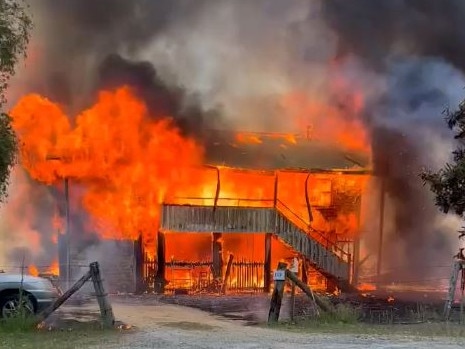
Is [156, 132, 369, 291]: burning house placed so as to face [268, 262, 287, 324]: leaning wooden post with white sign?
yes

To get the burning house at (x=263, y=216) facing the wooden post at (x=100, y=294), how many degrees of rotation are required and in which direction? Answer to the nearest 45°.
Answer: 0° — it already faces it

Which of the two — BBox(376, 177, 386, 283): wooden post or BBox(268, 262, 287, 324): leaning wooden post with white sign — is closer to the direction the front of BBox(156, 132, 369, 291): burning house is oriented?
the leaning wooden post with white sign

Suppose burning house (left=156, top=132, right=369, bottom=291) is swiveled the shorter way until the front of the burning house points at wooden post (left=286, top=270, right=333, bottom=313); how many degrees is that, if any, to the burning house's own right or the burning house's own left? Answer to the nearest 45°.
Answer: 0° — it already faces it

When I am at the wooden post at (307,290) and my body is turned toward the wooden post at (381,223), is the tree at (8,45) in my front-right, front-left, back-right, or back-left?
back-left

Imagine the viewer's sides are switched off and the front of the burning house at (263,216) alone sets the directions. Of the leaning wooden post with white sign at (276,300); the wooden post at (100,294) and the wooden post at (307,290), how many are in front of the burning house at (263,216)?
3

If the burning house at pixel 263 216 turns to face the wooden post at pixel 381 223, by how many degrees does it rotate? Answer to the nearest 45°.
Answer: approximately 135° to its left

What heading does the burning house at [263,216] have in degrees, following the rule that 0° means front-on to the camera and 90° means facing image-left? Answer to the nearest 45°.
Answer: approximately 0°

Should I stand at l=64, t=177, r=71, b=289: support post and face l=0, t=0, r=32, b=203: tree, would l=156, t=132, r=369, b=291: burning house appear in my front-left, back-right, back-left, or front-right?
back-left

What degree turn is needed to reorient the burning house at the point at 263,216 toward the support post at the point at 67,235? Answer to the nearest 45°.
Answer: approximately 45° to its right
